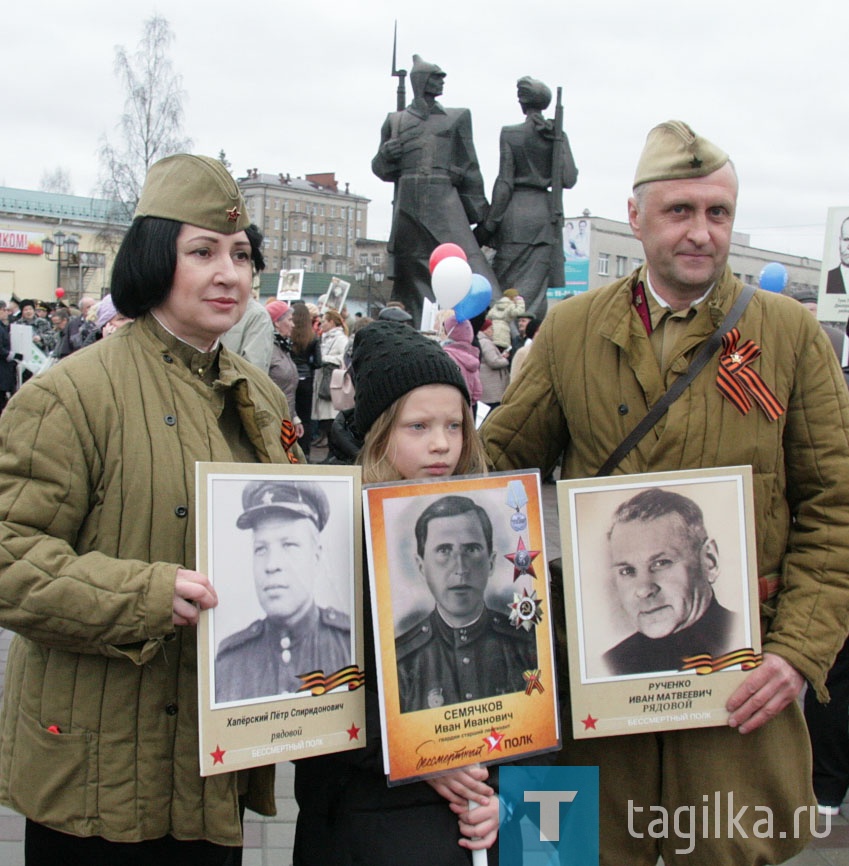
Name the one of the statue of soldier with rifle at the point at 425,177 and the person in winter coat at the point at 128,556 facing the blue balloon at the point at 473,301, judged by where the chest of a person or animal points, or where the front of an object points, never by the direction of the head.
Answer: the statue of soldier with rifle

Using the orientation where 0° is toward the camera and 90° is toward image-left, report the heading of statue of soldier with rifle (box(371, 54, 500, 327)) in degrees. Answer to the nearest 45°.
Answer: approximately 0°

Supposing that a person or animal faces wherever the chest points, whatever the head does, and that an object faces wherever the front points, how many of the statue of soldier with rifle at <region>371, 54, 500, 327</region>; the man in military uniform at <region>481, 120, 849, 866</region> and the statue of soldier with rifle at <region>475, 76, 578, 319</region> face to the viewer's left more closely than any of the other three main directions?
0

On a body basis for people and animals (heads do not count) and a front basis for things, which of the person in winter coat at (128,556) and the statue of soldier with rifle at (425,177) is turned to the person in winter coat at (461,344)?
the statue of soldier with rifle

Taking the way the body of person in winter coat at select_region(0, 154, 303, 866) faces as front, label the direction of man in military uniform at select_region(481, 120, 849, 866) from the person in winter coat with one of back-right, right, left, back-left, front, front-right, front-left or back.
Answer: front-left

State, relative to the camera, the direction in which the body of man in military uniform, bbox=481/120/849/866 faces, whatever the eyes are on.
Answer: toward the camera

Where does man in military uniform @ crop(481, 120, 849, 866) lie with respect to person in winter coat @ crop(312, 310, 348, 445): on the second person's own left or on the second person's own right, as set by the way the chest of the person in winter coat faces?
on the second person's own left

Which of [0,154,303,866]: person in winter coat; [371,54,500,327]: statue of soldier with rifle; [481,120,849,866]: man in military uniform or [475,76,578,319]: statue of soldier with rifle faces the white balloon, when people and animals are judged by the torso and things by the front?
[371,54,500,327]: statue of soldier with rifle
